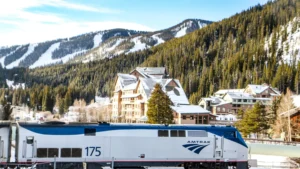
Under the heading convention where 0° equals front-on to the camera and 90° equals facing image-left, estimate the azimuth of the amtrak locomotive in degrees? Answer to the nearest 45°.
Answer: approximately 270°
